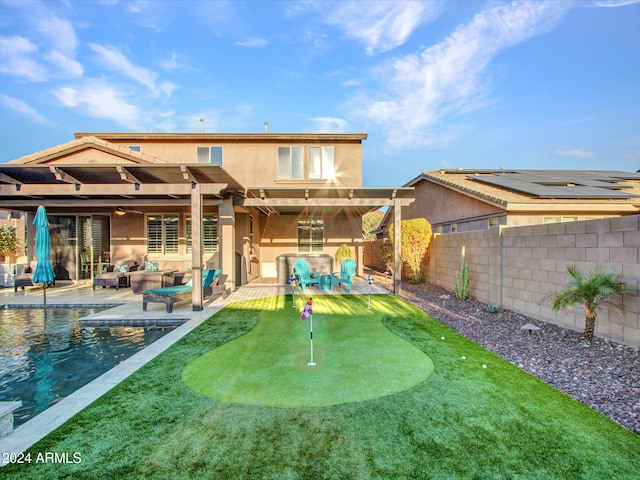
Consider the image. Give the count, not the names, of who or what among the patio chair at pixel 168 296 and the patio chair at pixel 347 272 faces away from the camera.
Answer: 0

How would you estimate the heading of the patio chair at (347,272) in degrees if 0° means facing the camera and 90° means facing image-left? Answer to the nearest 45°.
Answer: approximately 45°

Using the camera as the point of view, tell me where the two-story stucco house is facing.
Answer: facing away from the viewer

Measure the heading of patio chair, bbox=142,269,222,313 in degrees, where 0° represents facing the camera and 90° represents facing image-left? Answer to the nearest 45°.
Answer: approximately 45°

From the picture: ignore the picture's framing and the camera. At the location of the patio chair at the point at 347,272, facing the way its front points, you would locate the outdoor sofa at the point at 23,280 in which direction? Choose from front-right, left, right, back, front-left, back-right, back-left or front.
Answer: front-right

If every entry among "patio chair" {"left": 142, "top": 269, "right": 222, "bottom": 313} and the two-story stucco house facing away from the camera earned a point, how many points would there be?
1

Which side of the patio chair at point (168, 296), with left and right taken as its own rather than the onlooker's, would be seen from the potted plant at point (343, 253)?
back

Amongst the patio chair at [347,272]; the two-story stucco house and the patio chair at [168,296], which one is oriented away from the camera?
the two-story stucco house

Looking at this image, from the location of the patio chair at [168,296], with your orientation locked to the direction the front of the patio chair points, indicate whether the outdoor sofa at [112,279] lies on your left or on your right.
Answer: on your right

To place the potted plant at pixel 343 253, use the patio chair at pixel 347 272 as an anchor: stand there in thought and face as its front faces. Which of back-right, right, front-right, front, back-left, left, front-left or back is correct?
back-right

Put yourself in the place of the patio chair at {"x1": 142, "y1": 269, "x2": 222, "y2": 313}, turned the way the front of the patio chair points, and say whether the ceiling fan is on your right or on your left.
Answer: on your right

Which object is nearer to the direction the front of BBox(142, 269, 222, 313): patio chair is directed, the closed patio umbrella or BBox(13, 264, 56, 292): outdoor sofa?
the closed patio umbrella
